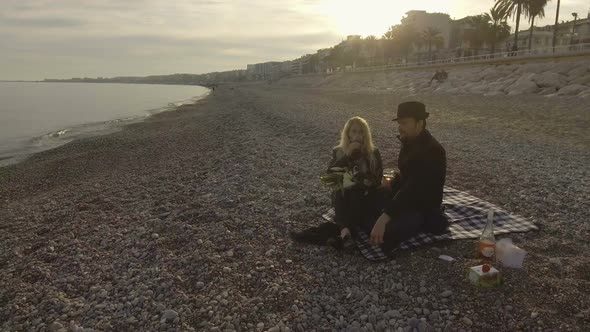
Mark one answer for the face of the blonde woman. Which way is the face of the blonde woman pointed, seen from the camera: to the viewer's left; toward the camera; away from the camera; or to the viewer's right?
toward the camera

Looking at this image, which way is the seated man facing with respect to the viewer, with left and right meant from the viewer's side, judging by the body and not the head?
facing to the left of the viewer

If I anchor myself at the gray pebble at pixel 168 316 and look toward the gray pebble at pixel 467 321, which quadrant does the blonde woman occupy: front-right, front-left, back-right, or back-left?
front-left

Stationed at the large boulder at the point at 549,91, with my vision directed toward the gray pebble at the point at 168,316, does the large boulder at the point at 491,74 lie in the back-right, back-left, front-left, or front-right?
back-right

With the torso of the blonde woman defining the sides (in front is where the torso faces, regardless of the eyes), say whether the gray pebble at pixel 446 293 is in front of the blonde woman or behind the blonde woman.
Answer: in front

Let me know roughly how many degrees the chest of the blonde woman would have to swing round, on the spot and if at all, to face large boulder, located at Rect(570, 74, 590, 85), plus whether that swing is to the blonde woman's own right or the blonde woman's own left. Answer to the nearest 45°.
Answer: approximately 135° to the blonde woman's own left

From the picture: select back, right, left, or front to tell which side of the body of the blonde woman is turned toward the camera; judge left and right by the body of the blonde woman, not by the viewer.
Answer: front

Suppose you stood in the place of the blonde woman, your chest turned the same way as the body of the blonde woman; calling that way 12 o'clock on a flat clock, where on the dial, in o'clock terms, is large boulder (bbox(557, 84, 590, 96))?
The large boulder is roughly at 7 o'clock from the blonde woman.

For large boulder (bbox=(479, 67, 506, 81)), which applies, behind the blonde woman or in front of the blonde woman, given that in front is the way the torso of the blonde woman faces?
behind
